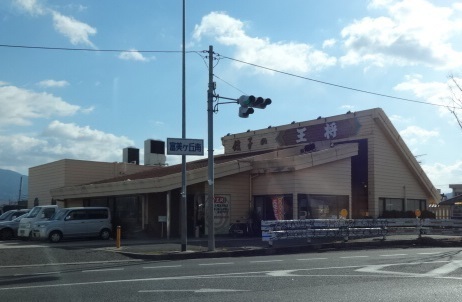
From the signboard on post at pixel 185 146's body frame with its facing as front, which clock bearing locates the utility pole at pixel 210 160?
The utility pole is roughly at 9 o'clock from the signboard on post.

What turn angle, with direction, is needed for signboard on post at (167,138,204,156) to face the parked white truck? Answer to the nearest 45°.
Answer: approximately 135° to its right

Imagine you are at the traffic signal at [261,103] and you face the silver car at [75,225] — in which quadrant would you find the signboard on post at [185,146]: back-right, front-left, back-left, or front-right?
front-left

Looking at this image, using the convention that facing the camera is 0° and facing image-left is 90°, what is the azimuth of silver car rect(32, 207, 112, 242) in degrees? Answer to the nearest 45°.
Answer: approximately 45°

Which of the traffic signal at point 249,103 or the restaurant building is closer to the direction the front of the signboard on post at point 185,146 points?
the traffic signal

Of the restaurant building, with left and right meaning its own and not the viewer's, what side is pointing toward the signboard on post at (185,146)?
front

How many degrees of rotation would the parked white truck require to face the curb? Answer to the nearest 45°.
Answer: approximately 90° to its left

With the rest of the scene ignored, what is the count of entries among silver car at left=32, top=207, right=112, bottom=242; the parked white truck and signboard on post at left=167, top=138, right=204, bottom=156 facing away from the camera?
0

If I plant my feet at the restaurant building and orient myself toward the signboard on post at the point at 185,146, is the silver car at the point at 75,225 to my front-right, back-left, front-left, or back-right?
front-right

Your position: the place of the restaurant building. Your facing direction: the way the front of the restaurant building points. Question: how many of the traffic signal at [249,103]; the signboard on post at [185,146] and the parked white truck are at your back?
0

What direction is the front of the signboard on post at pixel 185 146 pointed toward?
toward the camera

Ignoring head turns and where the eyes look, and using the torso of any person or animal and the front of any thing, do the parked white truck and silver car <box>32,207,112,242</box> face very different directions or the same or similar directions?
same or similar directions

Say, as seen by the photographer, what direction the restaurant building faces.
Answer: facing the viewer and to the left of the viewer

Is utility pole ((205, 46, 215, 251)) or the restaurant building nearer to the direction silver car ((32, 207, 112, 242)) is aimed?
the utility pole
